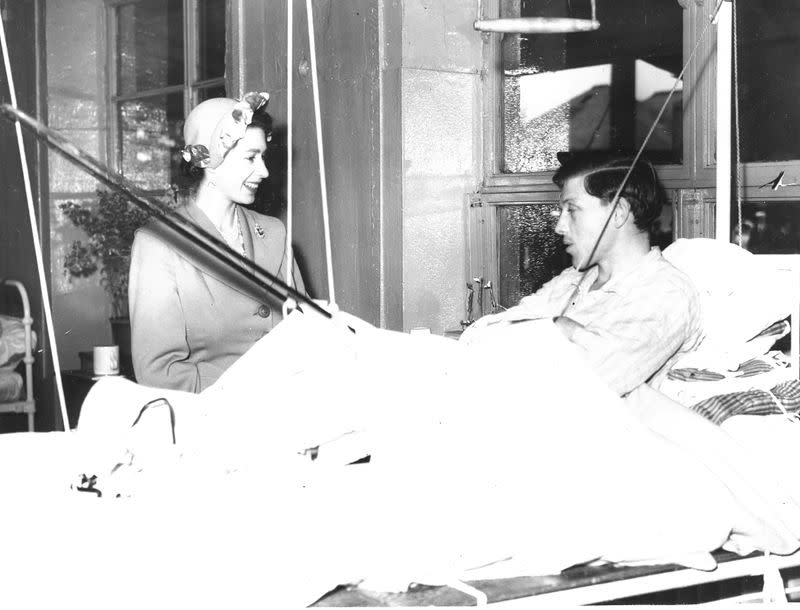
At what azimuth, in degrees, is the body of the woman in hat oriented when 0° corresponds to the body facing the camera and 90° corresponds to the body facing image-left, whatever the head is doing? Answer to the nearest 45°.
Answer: approximately 315°

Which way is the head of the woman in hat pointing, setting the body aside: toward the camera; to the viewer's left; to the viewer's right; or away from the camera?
to the viewer's right

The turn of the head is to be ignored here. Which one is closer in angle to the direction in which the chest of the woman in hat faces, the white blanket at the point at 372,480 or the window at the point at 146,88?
the white blanket

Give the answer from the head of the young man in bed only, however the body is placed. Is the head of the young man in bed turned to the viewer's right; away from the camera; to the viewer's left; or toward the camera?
to the viewer's left

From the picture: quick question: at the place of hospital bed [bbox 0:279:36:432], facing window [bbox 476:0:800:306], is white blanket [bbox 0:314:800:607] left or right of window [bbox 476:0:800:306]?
right

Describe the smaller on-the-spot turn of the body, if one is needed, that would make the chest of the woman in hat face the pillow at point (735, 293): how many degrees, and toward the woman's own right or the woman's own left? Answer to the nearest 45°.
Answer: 0° — they already face it
